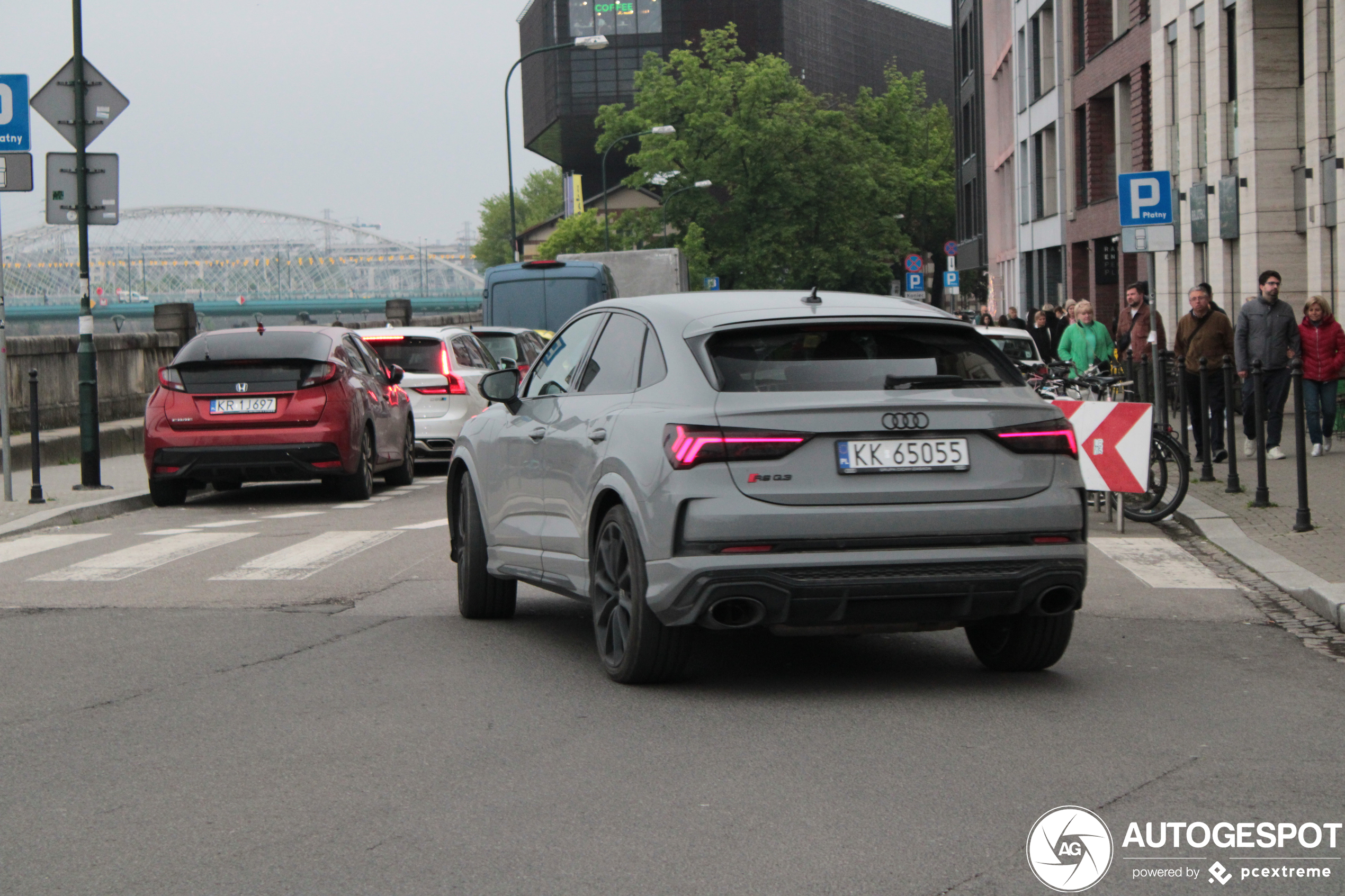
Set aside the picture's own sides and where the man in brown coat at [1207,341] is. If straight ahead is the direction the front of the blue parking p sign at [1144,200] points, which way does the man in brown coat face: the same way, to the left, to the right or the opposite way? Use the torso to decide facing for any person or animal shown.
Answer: the same way

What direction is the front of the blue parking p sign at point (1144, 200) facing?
toward the camera

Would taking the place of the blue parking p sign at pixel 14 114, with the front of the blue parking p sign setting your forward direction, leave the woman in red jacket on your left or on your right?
on your left

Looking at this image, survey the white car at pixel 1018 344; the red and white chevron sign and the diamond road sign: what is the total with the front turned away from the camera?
2

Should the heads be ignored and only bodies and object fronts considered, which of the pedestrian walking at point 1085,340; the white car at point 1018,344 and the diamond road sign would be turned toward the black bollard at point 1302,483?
the pedestrian walking

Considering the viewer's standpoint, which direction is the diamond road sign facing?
facing away from the viewer

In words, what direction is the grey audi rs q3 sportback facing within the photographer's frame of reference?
facing away from the viewer and to the left of the viewer

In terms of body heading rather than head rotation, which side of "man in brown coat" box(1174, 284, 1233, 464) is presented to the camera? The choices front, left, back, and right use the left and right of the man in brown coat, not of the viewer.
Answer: front

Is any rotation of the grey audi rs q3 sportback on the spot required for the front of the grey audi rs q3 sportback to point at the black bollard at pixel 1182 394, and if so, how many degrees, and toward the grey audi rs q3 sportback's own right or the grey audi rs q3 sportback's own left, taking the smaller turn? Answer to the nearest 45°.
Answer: approximately 45° to the grey audi rs q3 sportback's own right

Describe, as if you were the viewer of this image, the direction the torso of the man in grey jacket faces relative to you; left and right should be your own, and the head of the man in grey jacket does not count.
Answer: facing the viewer

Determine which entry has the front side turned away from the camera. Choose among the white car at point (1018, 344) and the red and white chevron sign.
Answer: the white car

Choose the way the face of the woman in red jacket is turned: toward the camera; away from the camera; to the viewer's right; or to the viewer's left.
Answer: toward the camera

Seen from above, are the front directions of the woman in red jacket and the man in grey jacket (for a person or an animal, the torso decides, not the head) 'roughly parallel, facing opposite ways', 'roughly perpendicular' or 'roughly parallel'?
roughly parallel

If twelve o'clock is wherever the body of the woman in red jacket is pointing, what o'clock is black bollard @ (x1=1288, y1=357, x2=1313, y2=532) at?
The black bollard is roughly at 12 o'clock from the woman in red jacket.

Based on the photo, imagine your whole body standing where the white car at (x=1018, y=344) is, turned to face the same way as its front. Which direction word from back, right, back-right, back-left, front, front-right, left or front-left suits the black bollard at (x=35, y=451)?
back-left

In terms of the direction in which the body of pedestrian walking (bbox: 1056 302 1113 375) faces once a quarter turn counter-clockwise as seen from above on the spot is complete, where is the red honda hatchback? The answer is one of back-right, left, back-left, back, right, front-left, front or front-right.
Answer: back-right

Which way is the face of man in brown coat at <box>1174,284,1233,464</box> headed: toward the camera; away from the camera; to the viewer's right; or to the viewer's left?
toward the camera

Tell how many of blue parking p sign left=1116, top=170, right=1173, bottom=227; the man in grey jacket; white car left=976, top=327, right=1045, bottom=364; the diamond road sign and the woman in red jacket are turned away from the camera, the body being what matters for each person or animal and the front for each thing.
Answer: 2

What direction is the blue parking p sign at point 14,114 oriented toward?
toward the camera

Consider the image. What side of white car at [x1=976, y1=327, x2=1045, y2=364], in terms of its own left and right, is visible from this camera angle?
back
